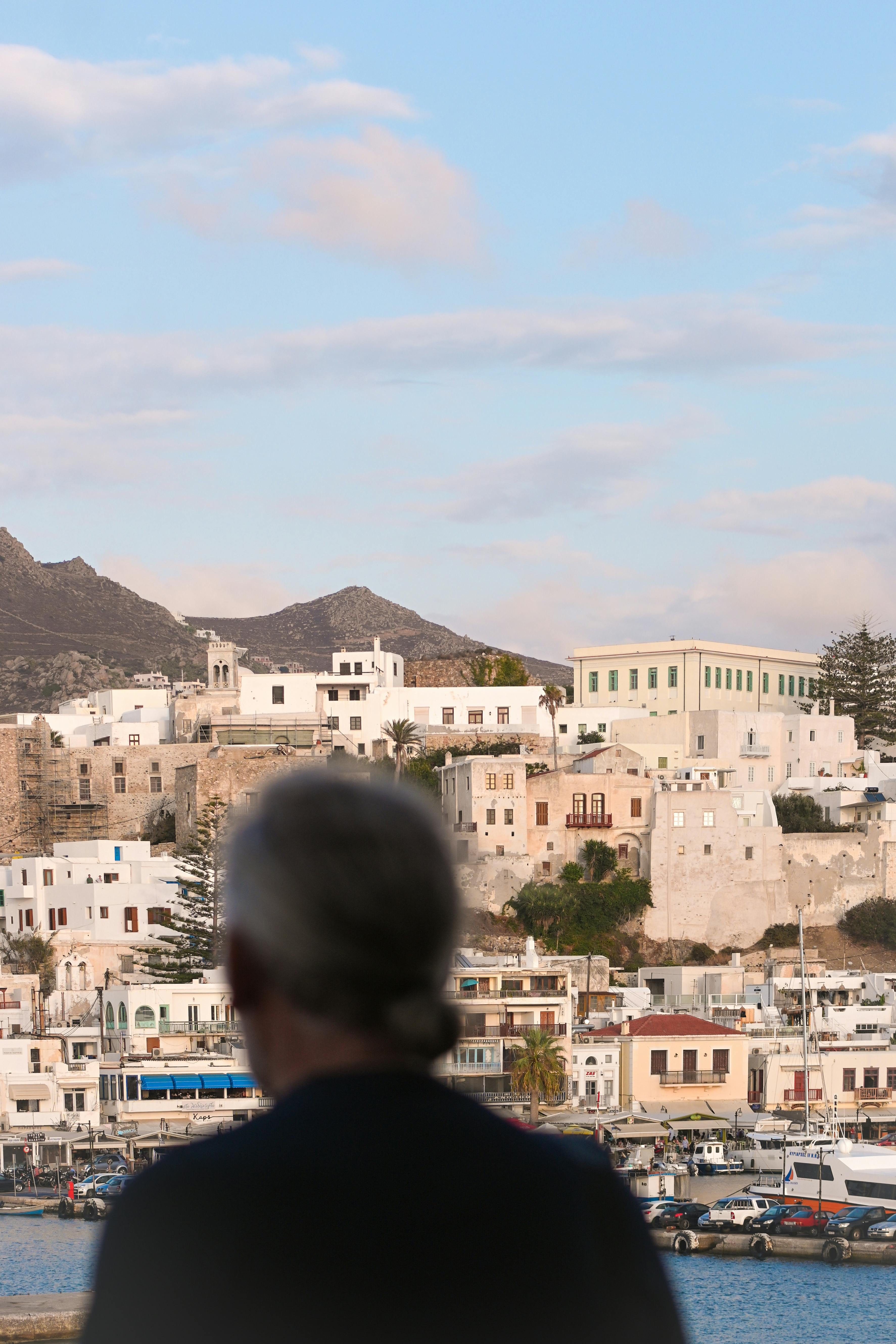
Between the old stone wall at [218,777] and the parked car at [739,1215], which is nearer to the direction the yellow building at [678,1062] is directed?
the parked car

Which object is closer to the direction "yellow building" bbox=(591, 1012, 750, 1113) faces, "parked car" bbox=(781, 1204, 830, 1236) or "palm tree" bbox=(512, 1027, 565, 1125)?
the parked car

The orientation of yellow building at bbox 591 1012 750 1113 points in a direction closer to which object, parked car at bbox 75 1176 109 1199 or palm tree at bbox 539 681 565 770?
the parked car

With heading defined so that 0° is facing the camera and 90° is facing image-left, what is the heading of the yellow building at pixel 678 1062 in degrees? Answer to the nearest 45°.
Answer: approximately 0°

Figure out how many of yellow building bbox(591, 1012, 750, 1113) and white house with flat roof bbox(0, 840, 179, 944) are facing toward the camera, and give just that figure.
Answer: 2

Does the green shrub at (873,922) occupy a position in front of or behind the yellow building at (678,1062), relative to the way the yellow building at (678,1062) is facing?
behind

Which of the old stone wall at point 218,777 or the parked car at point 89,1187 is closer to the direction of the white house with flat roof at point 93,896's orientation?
the parked car

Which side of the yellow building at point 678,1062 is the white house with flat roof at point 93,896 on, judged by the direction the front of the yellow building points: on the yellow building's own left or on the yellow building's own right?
on the yellow building's own right

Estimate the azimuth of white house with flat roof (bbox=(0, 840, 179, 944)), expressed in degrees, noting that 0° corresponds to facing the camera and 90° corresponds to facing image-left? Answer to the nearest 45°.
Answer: approximately 0°

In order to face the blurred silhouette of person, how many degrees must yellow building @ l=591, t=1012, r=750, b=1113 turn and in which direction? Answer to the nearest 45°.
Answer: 0° — it already faces them
